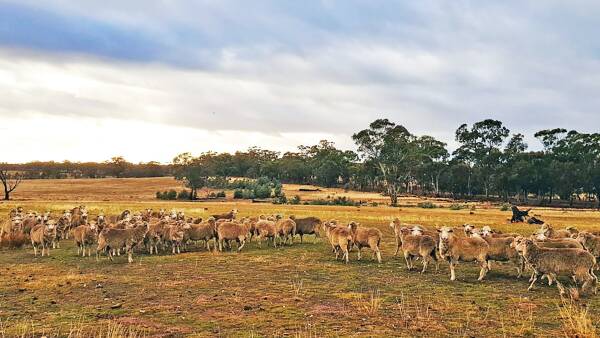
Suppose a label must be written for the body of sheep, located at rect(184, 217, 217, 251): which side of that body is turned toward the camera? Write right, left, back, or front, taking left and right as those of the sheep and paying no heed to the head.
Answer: right

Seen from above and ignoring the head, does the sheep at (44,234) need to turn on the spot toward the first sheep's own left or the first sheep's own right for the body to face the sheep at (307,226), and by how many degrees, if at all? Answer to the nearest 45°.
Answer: approximately 45° to the first sheep's own left

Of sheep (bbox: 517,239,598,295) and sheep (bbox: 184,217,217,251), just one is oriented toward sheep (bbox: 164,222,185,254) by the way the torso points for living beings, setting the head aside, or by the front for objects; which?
sheep (bbox: 517,239,598,295)

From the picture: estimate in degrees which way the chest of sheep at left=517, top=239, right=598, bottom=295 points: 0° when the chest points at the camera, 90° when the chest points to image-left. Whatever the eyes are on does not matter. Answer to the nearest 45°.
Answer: approximately 90°

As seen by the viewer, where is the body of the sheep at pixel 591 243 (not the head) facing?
to the viewer's left

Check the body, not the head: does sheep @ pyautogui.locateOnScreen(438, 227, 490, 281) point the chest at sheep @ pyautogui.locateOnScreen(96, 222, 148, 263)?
yes

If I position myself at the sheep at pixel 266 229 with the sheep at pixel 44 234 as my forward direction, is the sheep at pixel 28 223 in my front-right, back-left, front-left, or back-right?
front-right

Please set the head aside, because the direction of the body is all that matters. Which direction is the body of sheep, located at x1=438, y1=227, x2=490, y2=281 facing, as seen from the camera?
to the viewer's left

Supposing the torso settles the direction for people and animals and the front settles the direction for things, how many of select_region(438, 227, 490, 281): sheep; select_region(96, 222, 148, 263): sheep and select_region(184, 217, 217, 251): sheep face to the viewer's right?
2

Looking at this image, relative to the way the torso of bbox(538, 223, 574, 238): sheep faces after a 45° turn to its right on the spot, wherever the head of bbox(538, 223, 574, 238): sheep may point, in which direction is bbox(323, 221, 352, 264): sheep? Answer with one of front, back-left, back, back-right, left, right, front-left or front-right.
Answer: left

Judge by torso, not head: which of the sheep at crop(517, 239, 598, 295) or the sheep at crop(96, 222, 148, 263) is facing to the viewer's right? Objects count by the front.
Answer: the sheep at crop(96, 222, 148, 263)

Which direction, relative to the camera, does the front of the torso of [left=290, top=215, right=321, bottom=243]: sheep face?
to the viewer's left

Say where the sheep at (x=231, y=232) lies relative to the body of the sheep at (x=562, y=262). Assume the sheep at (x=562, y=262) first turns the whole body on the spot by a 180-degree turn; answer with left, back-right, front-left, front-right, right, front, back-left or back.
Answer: back

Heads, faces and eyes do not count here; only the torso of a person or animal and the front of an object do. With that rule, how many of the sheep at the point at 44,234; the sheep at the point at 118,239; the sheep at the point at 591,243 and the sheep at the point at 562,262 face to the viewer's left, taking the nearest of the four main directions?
2

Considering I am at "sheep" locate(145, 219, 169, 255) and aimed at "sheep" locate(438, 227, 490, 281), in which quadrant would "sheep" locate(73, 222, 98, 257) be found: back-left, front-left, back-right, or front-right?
back-right

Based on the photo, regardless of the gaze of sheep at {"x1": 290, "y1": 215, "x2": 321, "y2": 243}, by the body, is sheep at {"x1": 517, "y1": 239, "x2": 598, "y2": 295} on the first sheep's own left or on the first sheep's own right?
on the first sheep's own left
